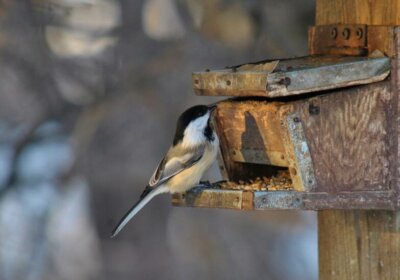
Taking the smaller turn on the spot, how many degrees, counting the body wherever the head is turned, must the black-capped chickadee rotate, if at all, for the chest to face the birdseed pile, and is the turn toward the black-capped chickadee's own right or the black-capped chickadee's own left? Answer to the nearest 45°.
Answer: approximately 45° to the black-capped chickadee's own right

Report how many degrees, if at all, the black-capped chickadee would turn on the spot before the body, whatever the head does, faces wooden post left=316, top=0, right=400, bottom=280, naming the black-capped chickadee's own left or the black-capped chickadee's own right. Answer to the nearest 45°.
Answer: approximately 45° to the black-capped chickadee's own right

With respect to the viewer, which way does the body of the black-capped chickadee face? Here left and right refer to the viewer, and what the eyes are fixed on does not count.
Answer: facing to the right of the viewer
